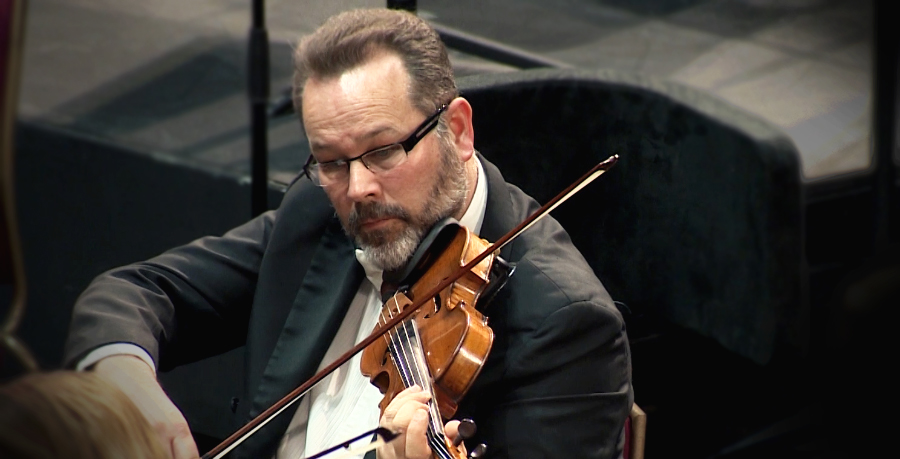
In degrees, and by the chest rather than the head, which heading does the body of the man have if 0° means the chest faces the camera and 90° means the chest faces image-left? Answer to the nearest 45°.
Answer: approximately 45°
